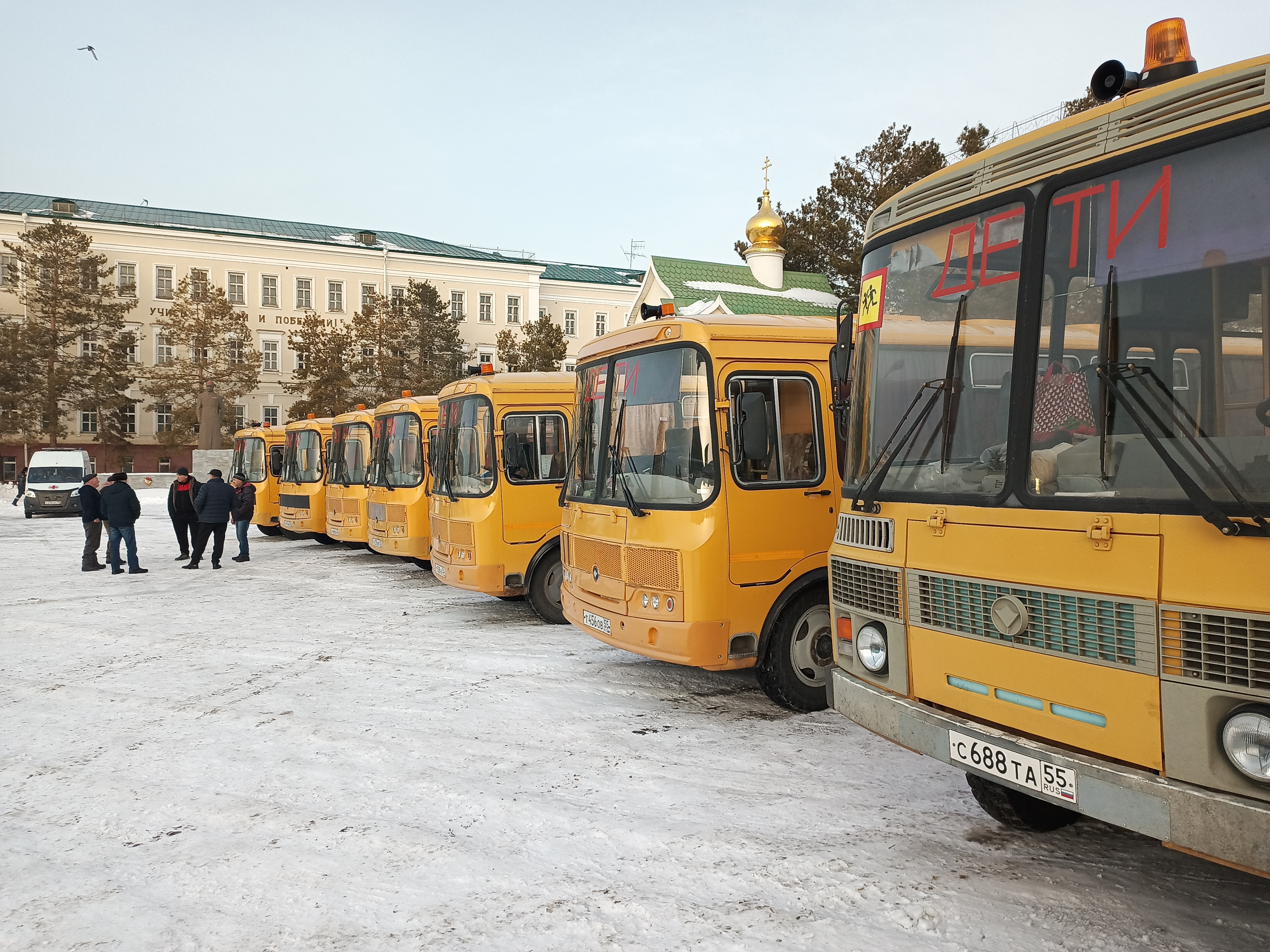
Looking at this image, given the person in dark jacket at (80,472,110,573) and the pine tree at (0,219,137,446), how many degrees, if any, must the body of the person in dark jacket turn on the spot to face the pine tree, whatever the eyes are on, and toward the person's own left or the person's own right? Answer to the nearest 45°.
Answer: approximately 90° to the person's own left

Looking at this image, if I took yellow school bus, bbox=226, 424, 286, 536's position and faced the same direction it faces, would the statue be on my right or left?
on my right

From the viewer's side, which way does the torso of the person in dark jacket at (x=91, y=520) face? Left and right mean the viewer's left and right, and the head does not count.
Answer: facing to the right of the viewer

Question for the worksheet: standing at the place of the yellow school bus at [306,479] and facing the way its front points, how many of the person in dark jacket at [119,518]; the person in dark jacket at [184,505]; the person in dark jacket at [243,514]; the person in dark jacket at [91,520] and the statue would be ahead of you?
4

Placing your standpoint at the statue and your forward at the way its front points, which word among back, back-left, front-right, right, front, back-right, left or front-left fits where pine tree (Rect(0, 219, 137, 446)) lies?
back-right

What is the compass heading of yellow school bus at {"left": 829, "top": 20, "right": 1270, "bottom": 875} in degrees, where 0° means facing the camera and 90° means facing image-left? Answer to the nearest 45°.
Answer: approximately 45°

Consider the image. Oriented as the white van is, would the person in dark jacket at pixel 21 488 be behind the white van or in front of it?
behind

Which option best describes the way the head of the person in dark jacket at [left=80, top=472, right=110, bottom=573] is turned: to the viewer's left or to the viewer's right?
to the viewer's right

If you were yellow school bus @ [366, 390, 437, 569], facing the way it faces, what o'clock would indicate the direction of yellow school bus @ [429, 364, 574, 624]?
yellow school bus @ [429, 364, 574, 624] is roughly at 10 o'clock from yellow school bus @ [366, 390, 437, 569].

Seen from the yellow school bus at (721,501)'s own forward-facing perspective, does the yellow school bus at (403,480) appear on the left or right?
on its right
